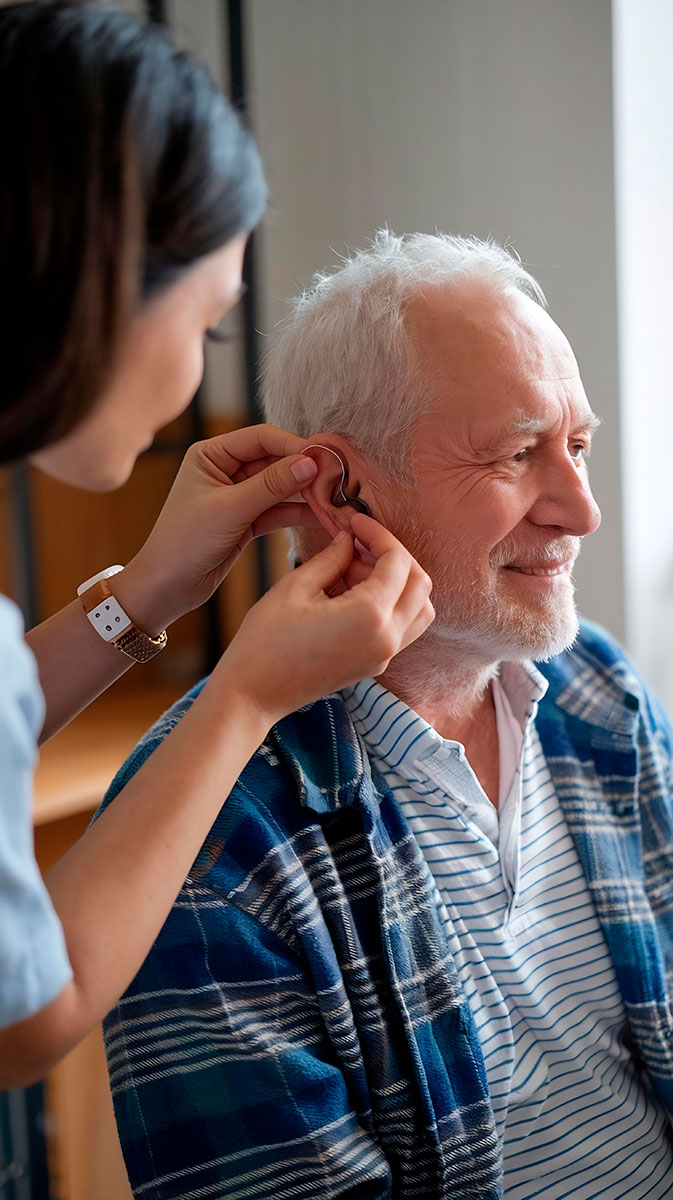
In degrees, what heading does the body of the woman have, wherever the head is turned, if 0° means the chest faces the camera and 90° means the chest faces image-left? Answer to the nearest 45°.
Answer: approximately 270°

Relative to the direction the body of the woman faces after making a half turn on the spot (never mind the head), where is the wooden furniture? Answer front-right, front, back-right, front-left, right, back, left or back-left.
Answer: right

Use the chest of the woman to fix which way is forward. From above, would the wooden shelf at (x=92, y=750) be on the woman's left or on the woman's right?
on the woman's left

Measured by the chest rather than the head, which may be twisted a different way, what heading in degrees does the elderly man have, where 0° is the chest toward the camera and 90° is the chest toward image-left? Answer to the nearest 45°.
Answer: approximately 315°

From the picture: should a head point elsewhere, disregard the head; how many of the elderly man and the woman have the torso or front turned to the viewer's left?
0

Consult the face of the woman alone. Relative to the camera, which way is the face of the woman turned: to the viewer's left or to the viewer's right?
to the viewer's right
